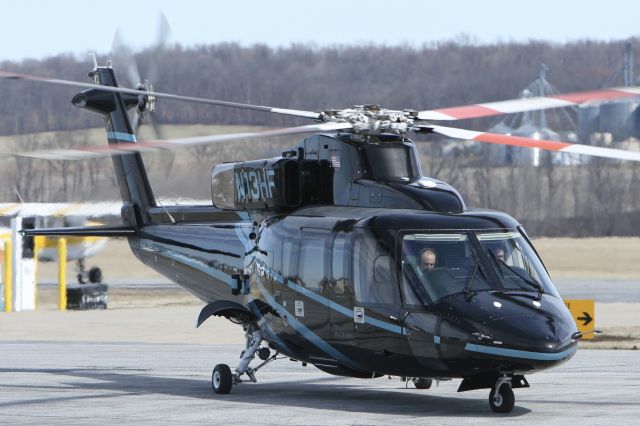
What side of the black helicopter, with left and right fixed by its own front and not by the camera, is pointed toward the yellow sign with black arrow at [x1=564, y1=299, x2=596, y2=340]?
left

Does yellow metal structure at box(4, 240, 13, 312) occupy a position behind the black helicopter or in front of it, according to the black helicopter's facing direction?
behind

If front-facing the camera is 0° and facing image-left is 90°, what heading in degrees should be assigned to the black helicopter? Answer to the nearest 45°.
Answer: approximately 315°
